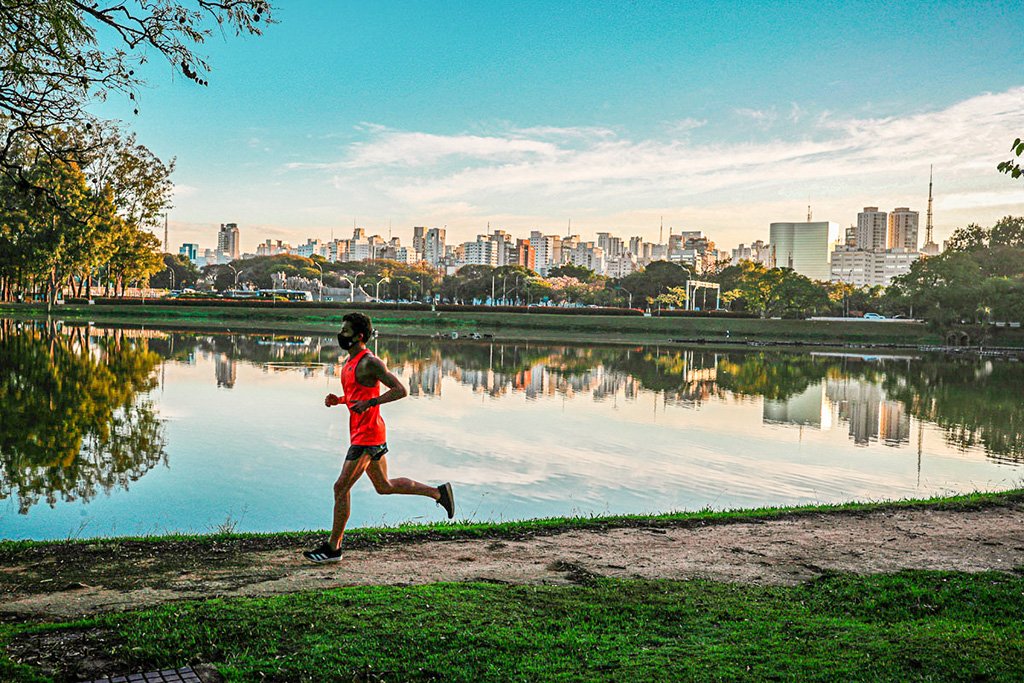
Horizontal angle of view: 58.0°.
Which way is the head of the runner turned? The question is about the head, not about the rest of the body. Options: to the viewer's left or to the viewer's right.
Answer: to the viewer's left

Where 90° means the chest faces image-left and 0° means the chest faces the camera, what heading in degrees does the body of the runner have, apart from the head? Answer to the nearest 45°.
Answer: approximately 90°
